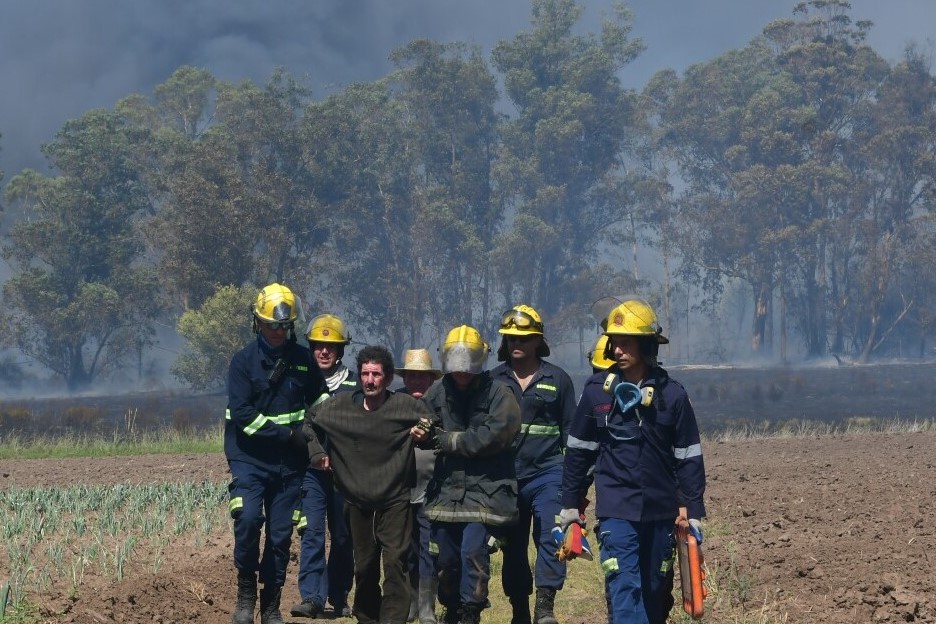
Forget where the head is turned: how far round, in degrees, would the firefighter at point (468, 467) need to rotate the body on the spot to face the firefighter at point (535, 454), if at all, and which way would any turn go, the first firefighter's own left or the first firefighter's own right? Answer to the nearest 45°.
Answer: approximately 135° to the first firefighter's own left

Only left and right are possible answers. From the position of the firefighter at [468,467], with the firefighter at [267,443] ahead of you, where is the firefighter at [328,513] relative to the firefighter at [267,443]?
right

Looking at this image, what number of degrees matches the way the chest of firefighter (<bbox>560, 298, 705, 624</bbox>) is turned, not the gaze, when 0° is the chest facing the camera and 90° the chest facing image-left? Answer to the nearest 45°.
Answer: approximately 0°

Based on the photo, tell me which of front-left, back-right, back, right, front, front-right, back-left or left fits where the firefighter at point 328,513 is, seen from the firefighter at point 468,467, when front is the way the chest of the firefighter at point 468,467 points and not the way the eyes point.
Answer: back-right

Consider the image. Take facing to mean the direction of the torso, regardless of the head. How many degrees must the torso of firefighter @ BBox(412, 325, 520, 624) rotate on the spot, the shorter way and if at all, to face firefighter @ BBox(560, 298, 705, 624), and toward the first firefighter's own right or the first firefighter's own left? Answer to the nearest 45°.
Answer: approximately 45° to the first firefighter's own left

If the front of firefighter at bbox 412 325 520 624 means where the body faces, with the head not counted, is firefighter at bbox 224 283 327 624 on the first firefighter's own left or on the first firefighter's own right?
on the first firefighter's own right

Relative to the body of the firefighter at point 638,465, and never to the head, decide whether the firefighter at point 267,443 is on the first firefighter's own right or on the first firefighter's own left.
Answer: on the first firefighter's own right
